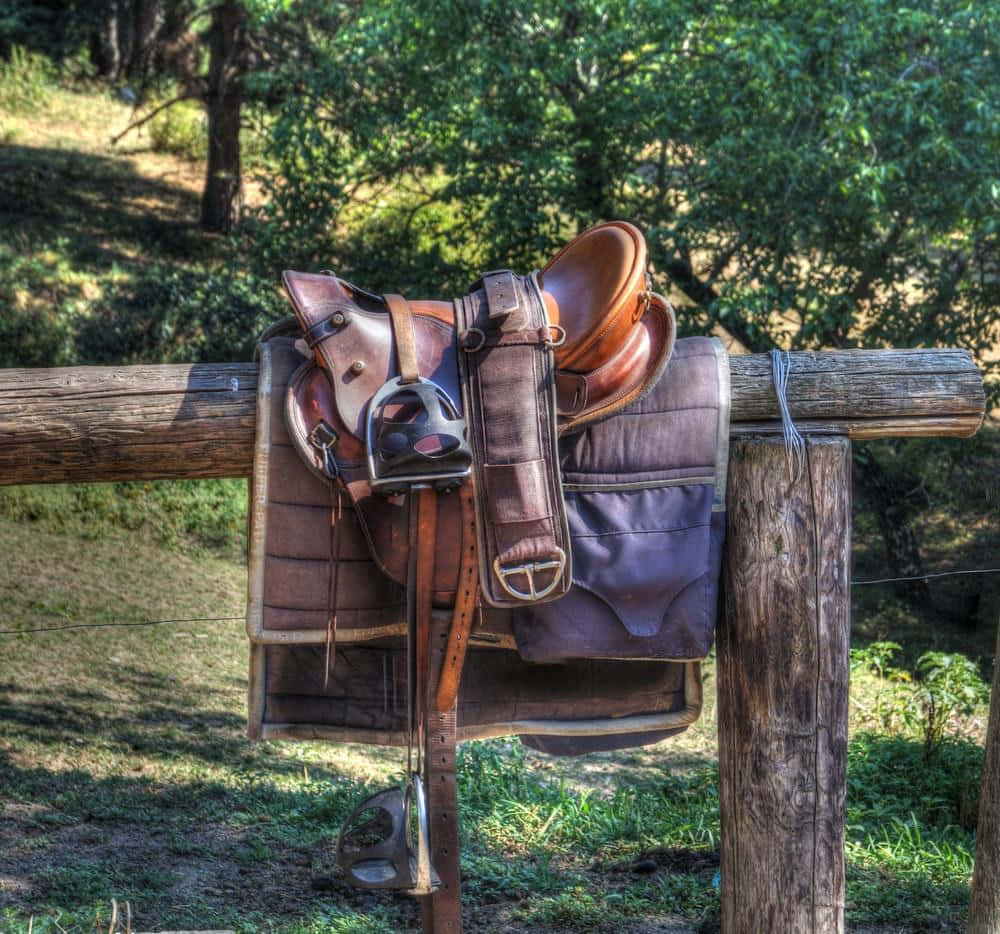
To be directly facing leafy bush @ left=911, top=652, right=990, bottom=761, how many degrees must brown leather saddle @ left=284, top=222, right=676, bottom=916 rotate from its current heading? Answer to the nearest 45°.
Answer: approximately 135° to its right

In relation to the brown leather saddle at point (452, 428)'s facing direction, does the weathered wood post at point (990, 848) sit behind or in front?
behind

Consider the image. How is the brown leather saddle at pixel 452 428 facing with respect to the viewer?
to the viewer's left
